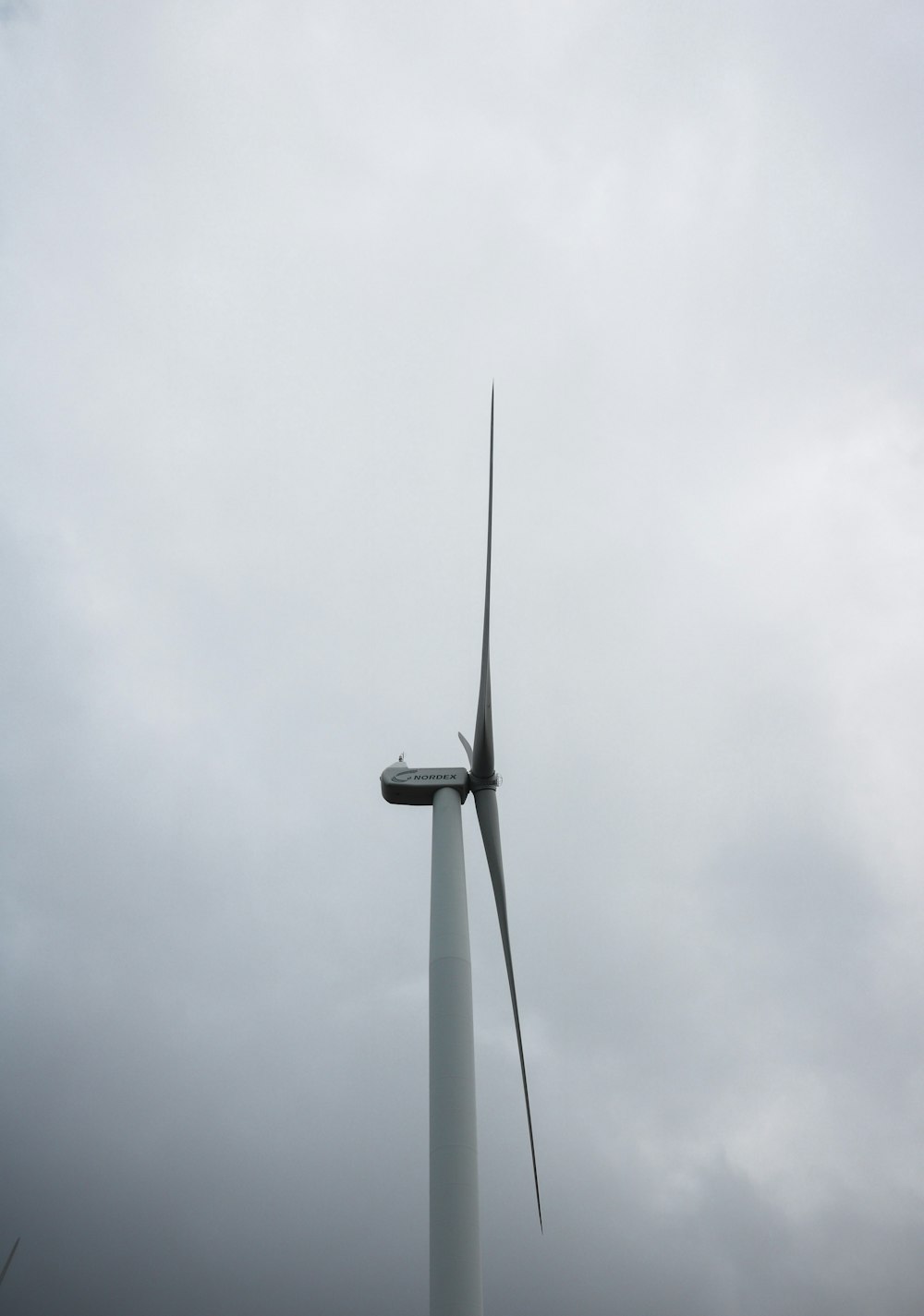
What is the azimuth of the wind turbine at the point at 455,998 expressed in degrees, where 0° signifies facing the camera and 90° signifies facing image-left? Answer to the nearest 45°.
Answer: approximately 270°
